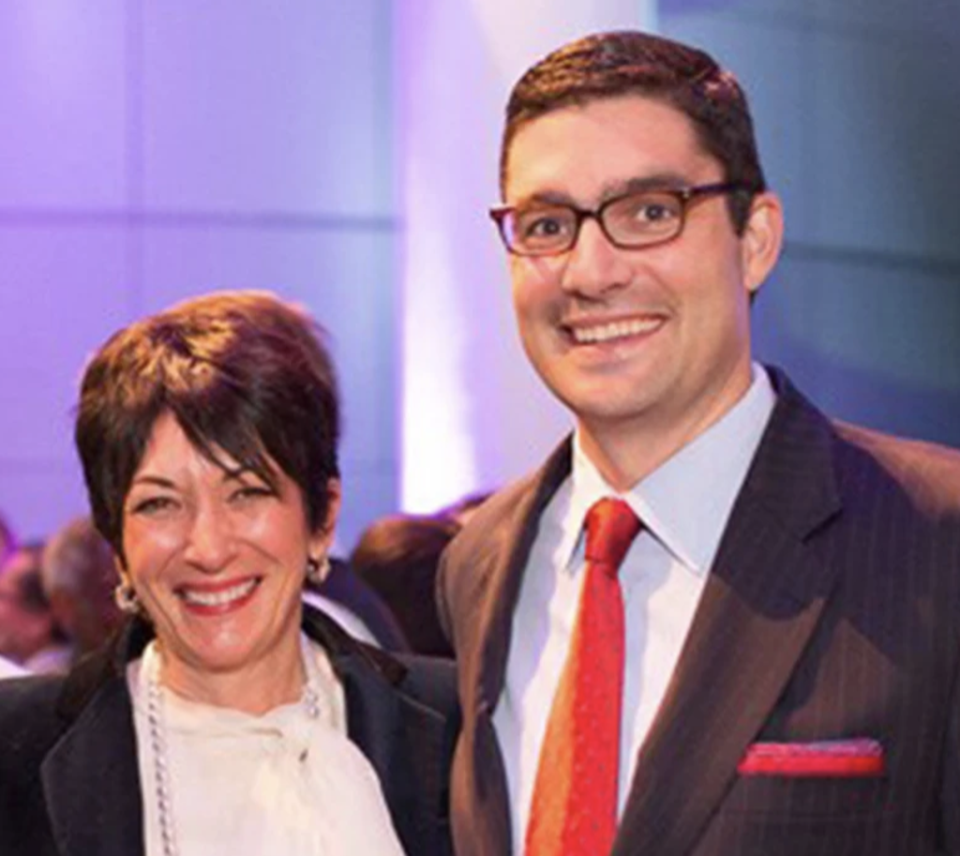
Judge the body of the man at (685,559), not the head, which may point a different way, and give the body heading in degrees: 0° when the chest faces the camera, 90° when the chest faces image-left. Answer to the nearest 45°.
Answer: approximately 45°

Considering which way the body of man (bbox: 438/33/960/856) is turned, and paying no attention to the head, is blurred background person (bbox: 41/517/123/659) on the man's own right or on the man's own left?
on the man's own right

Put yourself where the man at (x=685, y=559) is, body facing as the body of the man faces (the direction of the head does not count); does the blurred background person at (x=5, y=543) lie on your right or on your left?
on your right

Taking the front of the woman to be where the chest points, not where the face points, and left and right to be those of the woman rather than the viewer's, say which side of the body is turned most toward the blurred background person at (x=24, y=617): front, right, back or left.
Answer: back

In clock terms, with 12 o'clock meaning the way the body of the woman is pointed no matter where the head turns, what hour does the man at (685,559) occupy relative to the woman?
The man is roughly at 10 o'clock from the woman.

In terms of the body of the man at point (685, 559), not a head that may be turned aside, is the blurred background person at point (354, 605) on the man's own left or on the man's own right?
on the man's own right

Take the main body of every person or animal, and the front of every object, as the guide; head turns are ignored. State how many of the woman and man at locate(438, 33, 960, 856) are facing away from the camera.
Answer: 0
